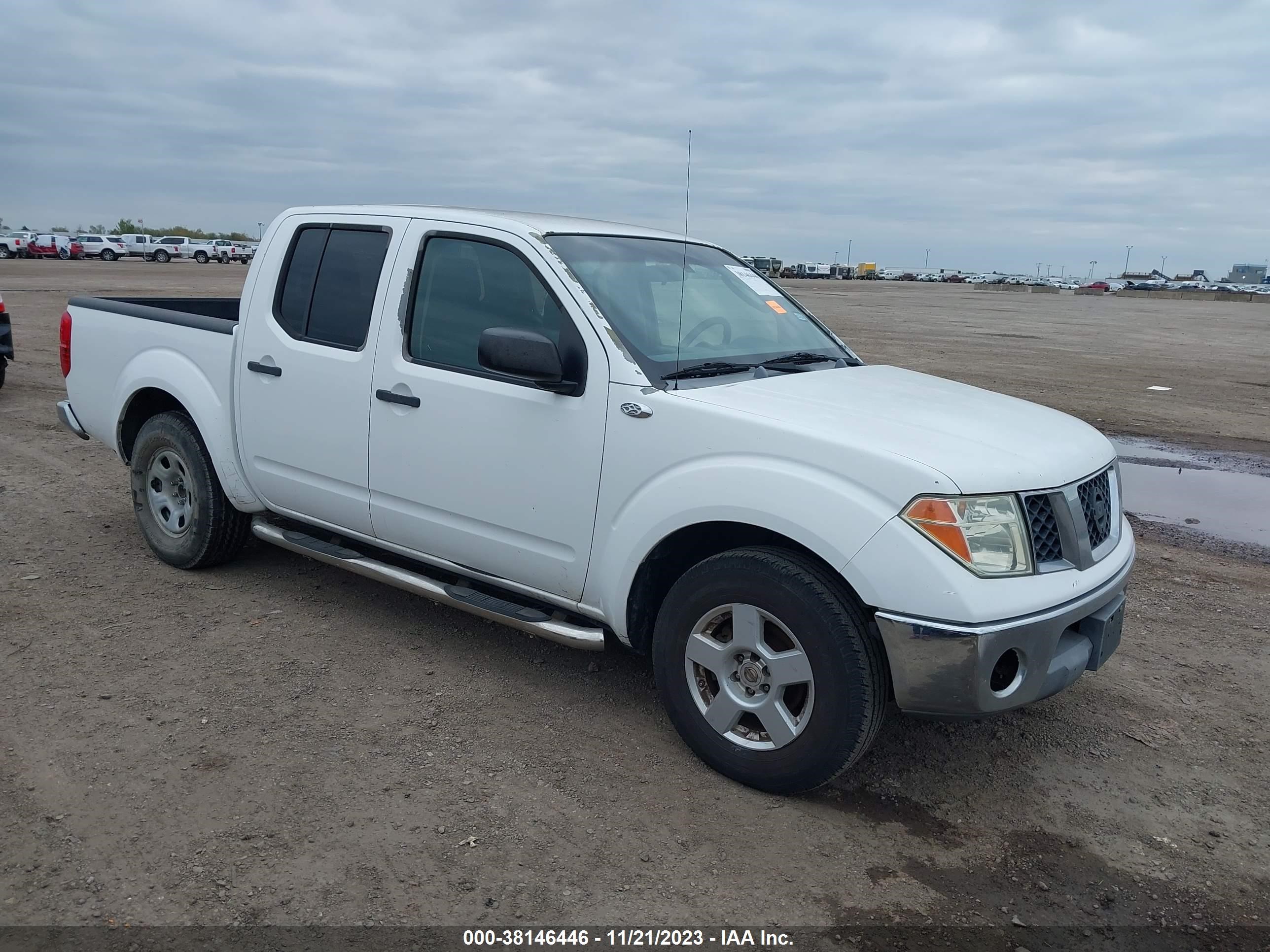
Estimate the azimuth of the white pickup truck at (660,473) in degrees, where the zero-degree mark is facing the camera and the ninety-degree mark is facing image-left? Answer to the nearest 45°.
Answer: approximately 315°
